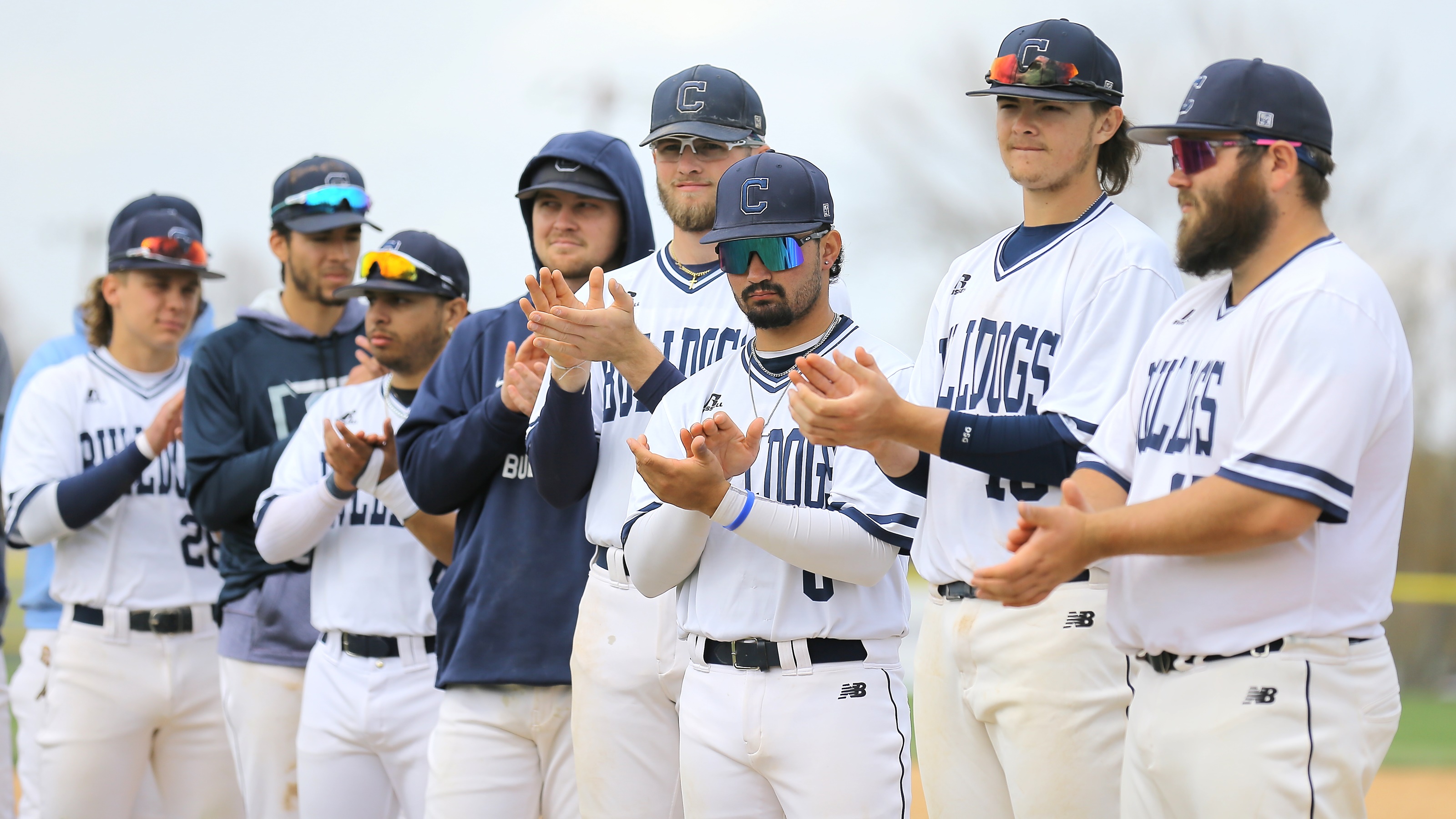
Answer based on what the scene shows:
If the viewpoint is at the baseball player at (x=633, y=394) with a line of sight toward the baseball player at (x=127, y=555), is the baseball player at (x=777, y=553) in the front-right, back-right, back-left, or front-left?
back-left

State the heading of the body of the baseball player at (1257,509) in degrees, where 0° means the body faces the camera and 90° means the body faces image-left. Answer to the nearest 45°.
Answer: approximately 45°

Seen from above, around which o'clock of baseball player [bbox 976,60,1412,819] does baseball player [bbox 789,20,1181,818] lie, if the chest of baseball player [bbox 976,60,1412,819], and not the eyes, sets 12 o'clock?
baseball player [bbox 789,20,1181,818] is roughly at 3 o'clock from baseball player [bbox 976,60,1412,819].

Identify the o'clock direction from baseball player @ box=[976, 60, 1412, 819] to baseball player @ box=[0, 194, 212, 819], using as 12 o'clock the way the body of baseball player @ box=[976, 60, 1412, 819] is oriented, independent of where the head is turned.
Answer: baseball player @ box=[0, 194, 212, 819] is roughly at 2 o'clock from baseball player @ box=[976, 60, 1412, 819].

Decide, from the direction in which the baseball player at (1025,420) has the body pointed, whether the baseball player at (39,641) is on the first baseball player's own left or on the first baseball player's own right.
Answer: on the first baseball player's own right

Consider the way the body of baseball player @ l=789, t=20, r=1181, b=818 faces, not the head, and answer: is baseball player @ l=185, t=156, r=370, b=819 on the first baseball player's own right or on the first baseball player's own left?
on the first baseball player's own right

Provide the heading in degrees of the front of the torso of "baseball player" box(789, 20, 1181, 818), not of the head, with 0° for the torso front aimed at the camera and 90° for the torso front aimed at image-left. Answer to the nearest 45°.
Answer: approximately 45°

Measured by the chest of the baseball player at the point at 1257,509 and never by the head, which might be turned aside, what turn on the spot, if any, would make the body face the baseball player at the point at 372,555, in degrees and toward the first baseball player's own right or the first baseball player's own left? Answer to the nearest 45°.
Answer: approximately 45° to the first baseball player's own right

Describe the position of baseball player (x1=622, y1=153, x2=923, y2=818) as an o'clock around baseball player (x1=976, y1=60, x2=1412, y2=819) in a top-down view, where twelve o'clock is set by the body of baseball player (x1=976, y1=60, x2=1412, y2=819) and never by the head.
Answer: baseball player (x1=622, y1=153, x2=923, y2=818) is roughly at 2 o'clock from baseball player (x1=976, y1=60, x2=1412, y2=819).

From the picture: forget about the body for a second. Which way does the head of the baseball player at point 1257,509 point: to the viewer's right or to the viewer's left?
to the viewer's left
